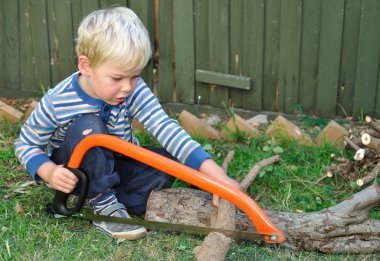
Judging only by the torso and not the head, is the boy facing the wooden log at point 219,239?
yes

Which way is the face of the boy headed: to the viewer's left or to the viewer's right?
to the viewer's right

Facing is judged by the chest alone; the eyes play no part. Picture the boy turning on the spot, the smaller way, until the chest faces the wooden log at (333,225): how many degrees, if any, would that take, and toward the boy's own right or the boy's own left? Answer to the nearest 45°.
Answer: approximately 45° to the boy's own left

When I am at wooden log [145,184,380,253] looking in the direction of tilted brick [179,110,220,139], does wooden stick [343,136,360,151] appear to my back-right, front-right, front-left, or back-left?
front-right

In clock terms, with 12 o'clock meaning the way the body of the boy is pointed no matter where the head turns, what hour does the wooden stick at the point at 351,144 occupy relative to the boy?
The wooden stick is roughly at 10 o'clock from the boy.

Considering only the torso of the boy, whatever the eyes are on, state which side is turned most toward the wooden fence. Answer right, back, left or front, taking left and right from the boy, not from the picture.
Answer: left

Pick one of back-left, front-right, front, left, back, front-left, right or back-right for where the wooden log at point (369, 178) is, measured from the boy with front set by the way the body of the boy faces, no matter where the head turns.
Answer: front-left

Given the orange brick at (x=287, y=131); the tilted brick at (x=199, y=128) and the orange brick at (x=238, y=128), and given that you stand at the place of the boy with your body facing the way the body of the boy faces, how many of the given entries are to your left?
3

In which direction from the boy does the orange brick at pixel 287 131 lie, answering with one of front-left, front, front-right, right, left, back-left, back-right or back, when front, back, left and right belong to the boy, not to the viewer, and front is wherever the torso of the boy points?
left

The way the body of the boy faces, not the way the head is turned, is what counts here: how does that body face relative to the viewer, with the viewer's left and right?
facing the viewer and to the right of the viewer
